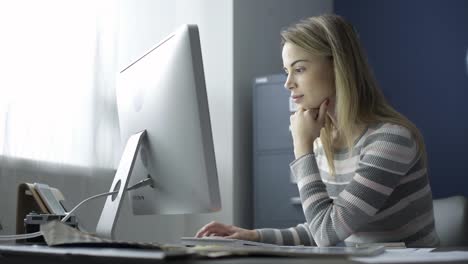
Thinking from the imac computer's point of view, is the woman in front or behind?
in front

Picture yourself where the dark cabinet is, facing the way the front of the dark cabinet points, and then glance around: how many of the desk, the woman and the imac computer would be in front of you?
3

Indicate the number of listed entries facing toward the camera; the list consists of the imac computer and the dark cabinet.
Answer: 1

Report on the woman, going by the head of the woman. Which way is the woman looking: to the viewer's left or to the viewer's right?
to the viewer's left

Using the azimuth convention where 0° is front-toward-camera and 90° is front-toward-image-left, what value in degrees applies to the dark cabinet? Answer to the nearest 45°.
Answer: approximately 0°

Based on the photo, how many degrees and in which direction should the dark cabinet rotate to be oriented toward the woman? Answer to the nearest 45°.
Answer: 0° — it already faces them

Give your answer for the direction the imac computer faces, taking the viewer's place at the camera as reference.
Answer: facing away from the viewer and to the right of the viewer

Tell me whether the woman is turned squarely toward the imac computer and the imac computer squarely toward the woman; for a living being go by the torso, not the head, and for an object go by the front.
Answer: yes

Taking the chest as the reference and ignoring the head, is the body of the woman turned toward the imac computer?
yes

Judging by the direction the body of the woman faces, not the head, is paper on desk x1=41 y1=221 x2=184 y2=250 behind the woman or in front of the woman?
in front

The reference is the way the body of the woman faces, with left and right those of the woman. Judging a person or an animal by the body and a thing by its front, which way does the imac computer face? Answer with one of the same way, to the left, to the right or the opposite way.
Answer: the opposite way

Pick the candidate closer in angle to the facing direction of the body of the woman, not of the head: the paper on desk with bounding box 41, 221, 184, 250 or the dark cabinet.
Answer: the paper on desk

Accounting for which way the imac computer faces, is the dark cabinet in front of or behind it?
in front

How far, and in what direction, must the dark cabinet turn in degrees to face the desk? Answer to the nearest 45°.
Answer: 0° — it already faces it
